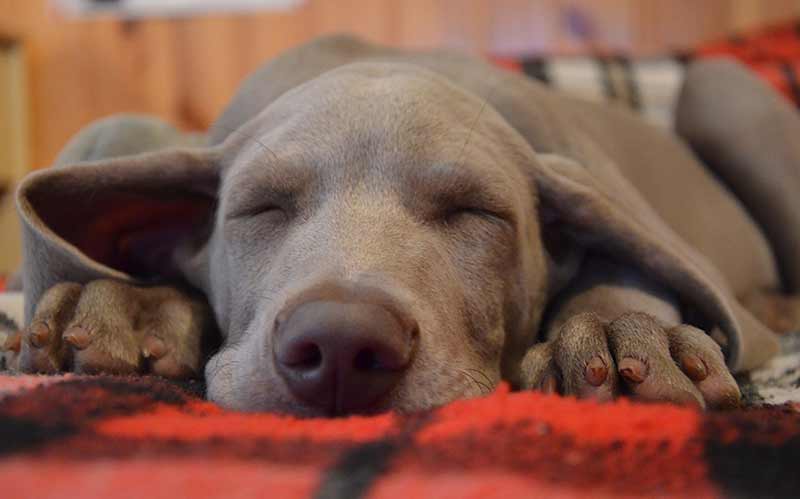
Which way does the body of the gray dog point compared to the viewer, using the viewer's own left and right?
facing the viewer

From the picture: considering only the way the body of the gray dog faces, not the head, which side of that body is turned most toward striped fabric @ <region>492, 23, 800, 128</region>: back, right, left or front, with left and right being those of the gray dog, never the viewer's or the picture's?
back

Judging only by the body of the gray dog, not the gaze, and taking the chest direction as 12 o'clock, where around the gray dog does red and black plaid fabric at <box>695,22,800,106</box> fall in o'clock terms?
The red and black plaid fabric is roughly at 7 o'clock from the gray dog.
